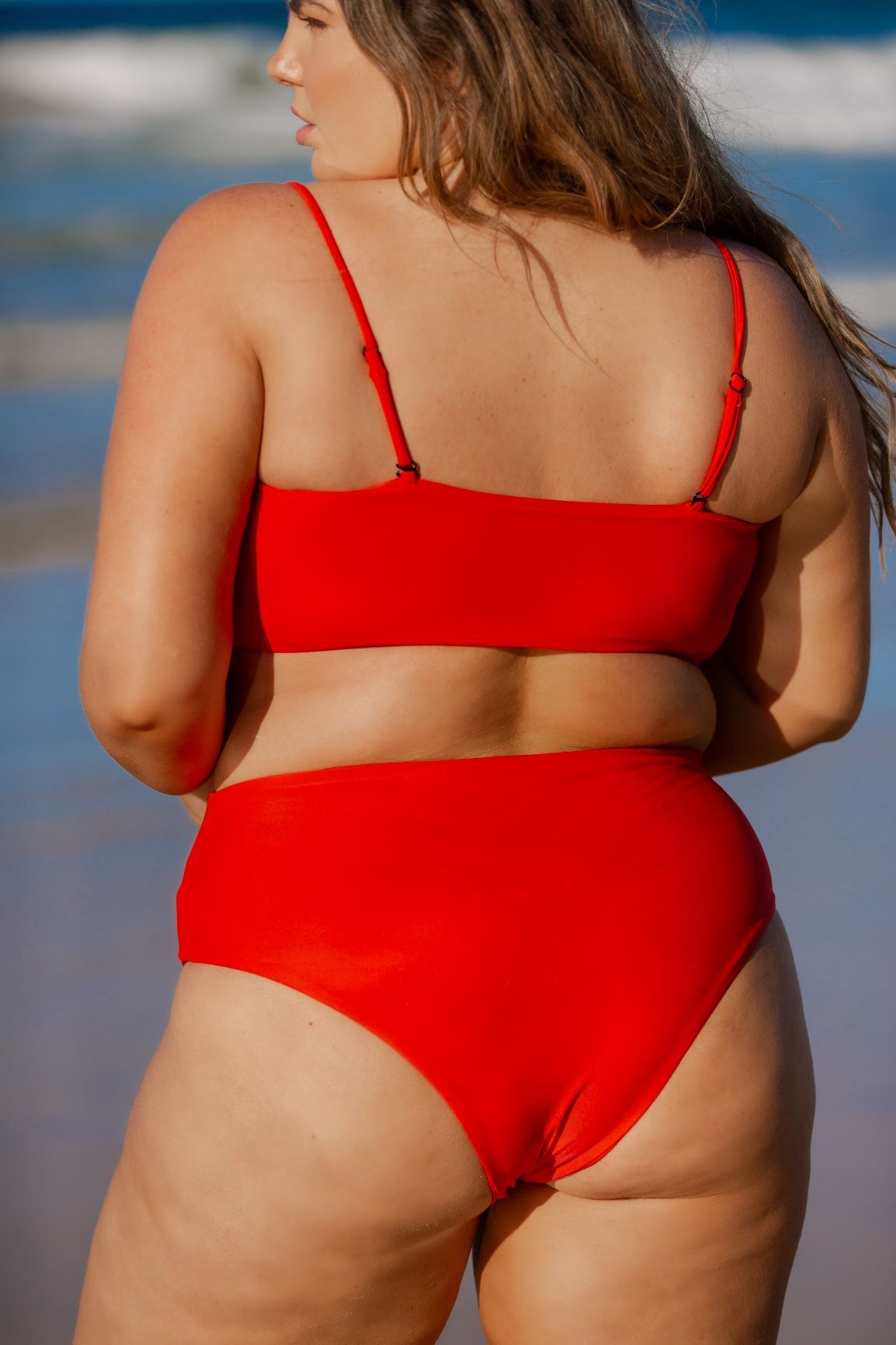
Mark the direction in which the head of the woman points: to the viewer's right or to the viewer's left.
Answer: to the viewer's left

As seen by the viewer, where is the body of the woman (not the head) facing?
away from the camera
